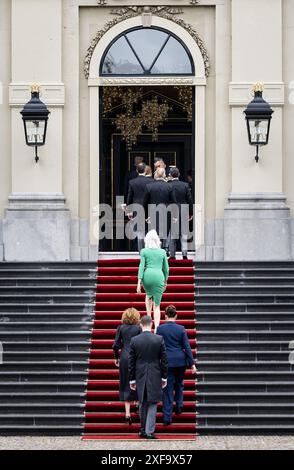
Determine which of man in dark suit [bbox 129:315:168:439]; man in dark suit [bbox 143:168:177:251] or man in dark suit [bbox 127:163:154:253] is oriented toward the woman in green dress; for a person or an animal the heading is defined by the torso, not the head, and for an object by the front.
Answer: man in dark suit [bbox 129:315:168:439]

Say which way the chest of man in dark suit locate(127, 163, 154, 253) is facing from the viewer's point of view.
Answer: away from the camera

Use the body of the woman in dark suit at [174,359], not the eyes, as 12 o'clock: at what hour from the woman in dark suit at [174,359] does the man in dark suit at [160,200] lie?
the man in dark suit at [160,200] is roughly at 12 o'clock from the woman in dark suit at [174,359].

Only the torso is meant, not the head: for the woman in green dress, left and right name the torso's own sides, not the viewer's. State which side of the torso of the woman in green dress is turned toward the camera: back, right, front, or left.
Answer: back

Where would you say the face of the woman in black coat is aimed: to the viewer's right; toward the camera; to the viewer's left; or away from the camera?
away from the camera

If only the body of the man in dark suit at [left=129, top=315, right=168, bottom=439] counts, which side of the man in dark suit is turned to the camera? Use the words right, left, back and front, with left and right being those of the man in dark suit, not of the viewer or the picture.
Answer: back

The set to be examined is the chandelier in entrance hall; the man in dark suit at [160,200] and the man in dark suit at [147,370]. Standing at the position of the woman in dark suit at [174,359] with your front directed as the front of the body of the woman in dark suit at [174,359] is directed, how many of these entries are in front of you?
2

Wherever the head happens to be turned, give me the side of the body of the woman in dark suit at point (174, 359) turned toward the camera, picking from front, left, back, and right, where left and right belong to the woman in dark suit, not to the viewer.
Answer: back

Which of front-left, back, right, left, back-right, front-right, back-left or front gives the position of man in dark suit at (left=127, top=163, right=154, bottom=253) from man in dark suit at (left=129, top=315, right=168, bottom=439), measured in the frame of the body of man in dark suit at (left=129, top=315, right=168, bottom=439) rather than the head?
front

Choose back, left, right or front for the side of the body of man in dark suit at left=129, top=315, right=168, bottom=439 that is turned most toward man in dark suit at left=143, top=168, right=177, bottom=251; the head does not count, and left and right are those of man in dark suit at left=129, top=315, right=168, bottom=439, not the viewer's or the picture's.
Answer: front

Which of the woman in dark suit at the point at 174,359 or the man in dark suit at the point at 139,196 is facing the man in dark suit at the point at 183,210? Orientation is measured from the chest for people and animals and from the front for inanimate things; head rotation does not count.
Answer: the woman in dark suit at the point at 174,359

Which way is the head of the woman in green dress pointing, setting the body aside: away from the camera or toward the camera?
away from the camera

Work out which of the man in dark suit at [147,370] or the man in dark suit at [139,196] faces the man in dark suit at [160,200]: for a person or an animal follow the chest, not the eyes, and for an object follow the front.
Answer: the man in dark suit at [147,370]

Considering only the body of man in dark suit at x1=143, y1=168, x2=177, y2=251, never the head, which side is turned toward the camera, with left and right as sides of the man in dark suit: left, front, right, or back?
back

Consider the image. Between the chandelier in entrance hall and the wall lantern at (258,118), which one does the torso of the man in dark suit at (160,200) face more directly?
the chandelier in entrance hall

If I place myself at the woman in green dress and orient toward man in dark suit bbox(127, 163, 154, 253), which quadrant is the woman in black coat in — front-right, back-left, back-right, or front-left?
back-left
